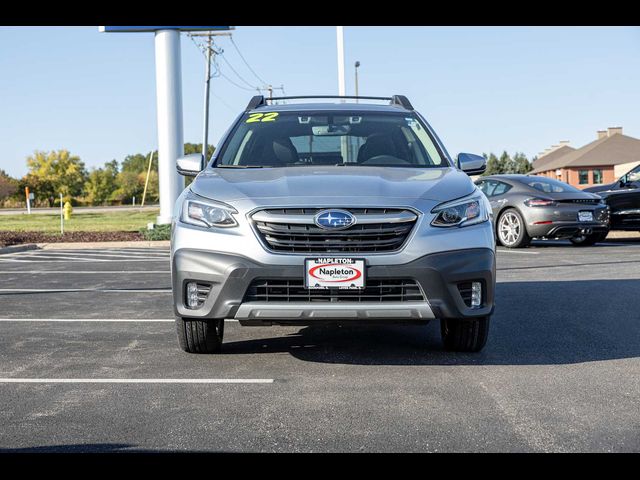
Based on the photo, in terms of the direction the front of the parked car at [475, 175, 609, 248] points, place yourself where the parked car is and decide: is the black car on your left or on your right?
on your right

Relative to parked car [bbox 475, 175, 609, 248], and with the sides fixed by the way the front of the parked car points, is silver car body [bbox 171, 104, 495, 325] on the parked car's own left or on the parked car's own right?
on the parked car's own left

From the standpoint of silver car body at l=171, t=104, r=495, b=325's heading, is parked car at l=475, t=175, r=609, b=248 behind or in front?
behind

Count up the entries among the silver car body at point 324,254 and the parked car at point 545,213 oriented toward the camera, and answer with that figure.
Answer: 1

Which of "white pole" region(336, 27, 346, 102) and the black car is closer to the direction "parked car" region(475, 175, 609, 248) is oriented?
the white pole

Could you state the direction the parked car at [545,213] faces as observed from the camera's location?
facing away from the viewer and to the left of the viewer

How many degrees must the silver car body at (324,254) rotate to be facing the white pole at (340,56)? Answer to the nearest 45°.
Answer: approximately 180°

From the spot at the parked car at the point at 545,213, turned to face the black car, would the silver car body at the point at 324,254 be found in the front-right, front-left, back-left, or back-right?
back-right
